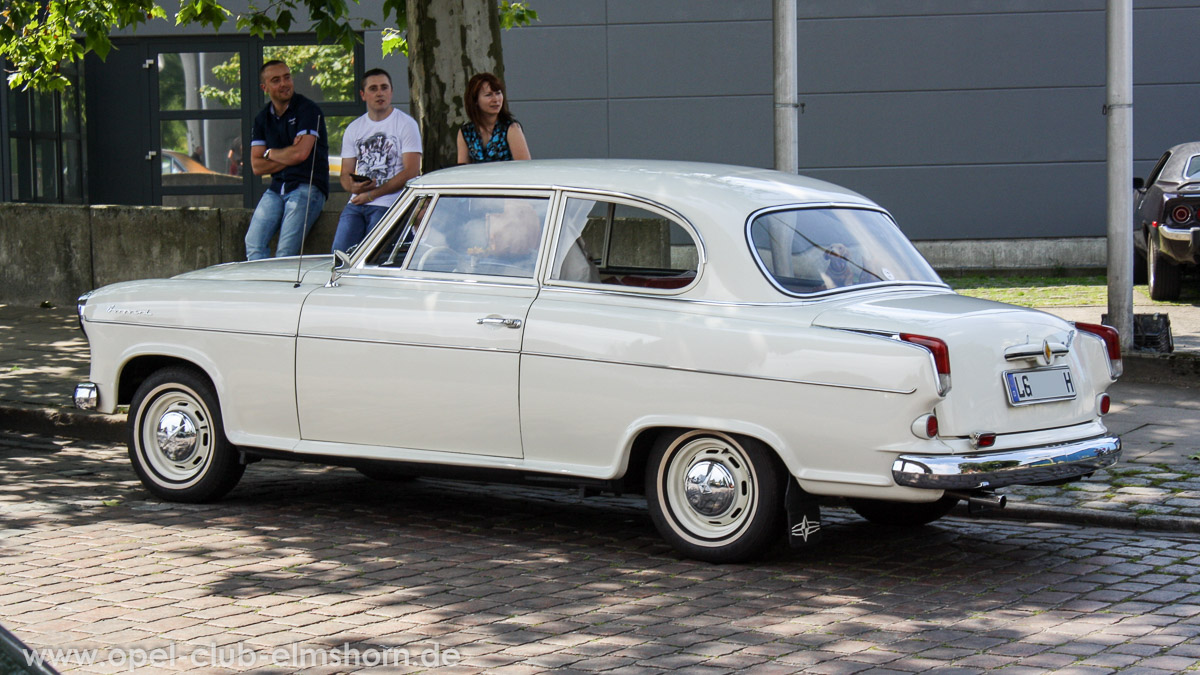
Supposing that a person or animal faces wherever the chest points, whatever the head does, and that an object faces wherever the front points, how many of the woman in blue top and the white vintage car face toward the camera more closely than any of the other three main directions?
1

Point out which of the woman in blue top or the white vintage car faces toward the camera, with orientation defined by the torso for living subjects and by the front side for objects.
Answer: the woman in blue top

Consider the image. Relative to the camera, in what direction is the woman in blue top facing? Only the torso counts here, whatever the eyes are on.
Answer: toward the camera

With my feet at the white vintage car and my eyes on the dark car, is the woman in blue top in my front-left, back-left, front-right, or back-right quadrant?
front-left

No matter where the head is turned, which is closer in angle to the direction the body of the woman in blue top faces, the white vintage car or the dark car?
the white vintage car

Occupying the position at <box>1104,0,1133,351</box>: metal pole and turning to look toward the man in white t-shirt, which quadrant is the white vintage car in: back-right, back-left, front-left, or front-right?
front-left

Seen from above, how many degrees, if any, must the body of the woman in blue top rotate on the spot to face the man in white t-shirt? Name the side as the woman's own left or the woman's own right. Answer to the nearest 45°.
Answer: approximately 135° to the woman's own right

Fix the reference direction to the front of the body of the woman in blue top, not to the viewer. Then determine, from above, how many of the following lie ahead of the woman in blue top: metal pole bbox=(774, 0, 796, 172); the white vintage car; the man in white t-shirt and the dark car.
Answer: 1

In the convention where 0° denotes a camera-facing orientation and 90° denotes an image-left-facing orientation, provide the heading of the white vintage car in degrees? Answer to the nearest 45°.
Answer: approximately 135°

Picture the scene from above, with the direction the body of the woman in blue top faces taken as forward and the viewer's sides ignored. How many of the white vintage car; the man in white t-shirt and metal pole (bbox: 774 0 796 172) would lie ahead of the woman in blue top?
1

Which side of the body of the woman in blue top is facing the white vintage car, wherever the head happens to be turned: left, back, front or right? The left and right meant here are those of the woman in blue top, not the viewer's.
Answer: front

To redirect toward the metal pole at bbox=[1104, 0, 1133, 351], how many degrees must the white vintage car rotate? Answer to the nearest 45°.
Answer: approximately 90° to its right

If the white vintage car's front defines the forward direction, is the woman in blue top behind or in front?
in front
